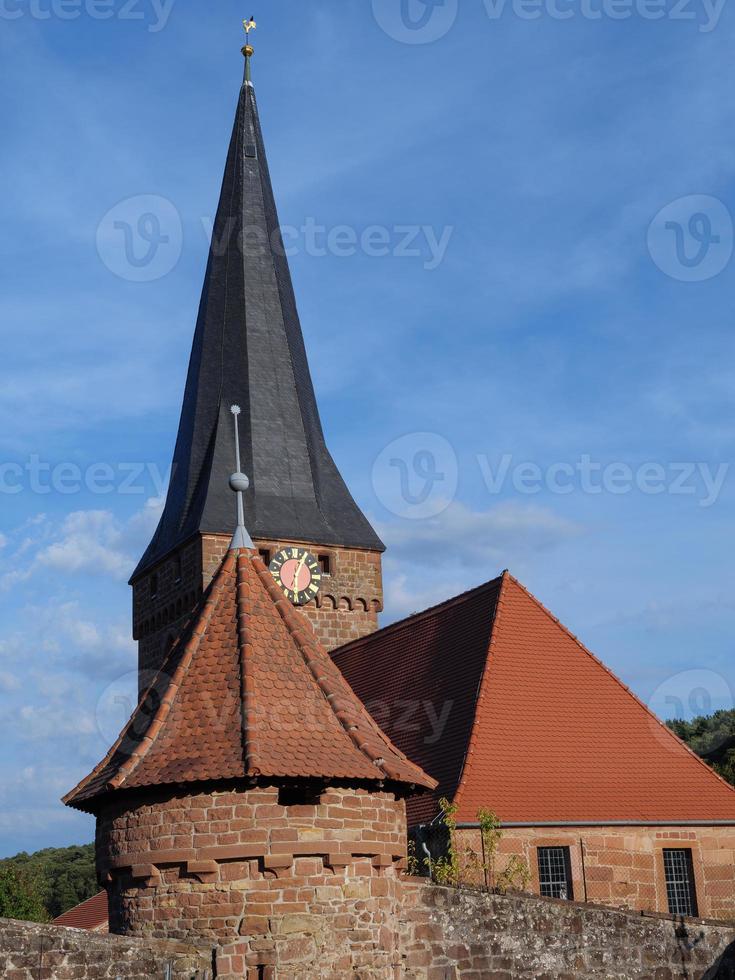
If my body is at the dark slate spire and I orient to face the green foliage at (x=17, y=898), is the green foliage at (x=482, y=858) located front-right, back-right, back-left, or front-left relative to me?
back-left

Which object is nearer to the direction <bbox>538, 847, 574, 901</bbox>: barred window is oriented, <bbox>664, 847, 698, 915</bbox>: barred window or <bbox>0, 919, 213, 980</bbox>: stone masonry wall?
the stone masonry wall

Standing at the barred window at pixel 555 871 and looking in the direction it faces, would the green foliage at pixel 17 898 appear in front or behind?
behind

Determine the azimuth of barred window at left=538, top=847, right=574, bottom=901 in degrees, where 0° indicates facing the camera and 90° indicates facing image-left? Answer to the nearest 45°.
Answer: approximately 0°

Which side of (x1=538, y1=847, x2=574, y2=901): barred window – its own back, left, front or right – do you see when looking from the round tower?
front

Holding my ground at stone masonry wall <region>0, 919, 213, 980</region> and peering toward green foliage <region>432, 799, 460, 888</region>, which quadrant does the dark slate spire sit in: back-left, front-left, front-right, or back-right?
front-left

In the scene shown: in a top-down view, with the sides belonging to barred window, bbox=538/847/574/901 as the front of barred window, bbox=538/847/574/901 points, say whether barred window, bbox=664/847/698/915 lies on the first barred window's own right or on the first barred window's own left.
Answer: on the first barred window's own left

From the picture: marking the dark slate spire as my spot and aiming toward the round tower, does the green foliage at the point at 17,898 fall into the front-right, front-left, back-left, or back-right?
back-right

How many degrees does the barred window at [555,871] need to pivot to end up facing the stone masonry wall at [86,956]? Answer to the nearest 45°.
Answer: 0° — it already faces it

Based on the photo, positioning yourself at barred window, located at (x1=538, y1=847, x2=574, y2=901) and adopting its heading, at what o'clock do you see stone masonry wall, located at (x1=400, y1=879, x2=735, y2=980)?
The stone masonry wall is roughly at 12 o'clock from the barred window.

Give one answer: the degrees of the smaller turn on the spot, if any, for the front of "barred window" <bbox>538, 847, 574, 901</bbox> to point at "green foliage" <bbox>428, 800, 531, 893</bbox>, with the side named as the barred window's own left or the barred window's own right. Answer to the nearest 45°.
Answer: approximately 45° to the barred window's own right

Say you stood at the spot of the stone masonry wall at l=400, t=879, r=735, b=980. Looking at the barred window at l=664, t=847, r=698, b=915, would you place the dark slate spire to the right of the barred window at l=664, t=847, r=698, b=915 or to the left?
left

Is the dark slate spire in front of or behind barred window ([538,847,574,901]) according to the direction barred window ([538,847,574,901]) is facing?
behind
